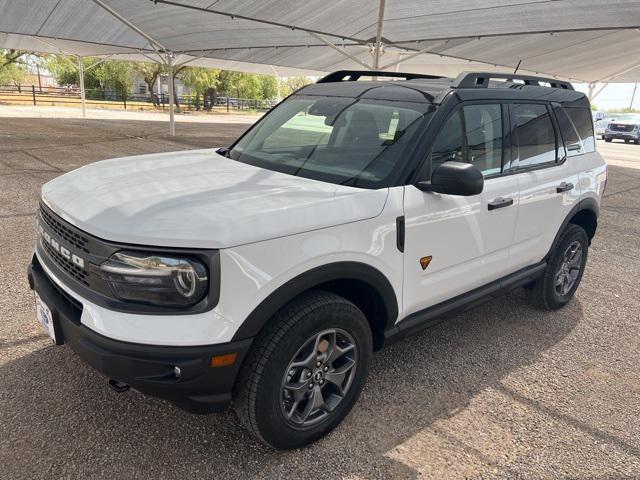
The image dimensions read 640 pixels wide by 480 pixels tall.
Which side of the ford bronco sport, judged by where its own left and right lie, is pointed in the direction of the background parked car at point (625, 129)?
back

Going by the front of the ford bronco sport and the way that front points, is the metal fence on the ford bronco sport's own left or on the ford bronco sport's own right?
on the ford bronco sport's own right

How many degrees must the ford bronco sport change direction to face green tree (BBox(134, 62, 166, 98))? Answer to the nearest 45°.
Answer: approximately 135° to its right

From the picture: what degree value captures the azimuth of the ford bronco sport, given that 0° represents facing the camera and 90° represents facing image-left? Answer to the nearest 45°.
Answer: approximately 45°

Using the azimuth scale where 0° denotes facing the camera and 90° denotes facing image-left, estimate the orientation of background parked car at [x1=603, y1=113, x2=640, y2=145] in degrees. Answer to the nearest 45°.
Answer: approximately 45°

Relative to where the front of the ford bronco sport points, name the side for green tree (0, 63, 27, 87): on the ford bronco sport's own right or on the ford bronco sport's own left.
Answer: on the ford bronco sport's own right
